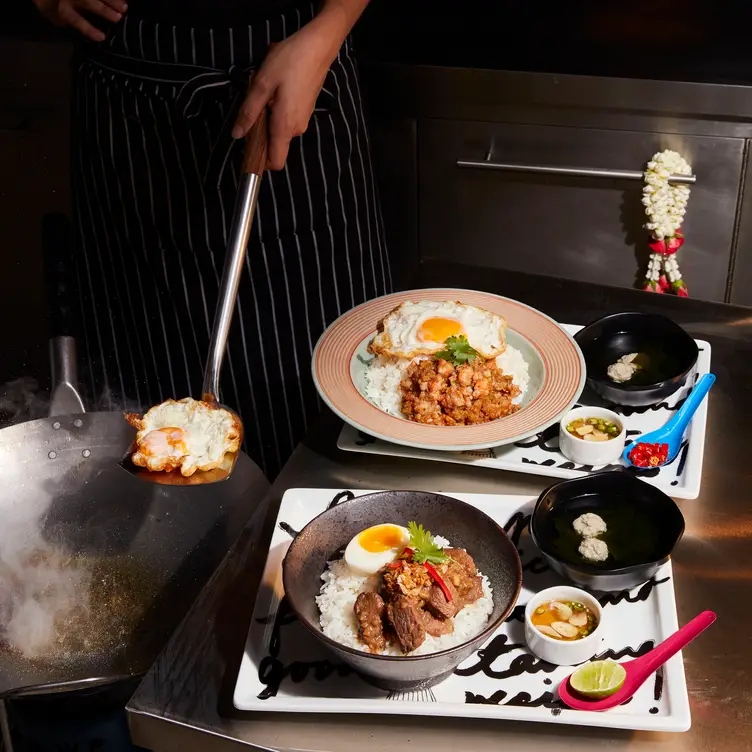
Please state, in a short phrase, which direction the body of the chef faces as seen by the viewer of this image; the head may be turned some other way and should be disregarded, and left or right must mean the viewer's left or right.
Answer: facing the viewer

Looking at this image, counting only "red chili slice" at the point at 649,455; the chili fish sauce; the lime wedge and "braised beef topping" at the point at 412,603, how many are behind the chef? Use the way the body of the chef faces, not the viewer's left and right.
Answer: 0

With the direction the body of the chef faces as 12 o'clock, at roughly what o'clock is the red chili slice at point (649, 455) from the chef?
The red chili slice is roughly at 11 o'clock from the chef.

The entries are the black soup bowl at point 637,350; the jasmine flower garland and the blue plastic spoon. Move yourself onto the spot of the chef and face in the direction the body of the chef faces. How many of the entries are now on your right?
0

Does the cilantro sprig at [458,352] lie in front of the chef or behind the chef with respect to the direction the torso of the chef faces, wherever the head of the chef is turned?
in front

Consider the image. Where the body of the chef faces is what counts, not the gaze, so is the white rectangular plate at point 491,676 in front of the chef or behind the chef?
in front

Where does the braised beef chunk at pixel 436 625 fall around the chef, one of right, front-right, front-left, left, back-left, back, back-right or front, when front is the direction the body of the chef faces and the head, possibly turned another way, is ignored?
front

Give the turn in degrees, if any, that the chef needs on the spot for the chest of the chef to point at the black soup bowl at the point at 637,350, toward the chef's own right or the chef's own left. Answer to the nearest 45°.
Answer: approximately 45° to the chef's own left

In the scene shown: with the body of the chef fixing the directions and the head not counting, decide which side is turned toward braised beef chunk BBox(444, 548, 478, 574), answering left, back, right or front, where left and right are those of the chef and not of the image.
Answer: front

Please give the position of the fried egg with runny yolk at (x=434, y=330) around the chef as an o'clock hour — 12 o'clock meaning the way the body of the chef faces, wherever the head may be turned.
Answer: The fried egg with runny yolk is roughly at 11 o'clock from the chef.

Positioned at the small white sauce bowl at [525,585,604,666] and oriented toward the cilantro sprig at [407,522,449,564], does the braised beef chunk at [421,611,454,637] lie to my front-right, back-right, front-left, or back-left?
front-left

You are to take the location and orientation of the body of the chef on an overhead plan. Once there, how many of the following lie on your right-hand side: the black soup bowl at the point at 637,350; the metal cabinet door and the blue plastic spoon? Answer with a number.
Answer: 0

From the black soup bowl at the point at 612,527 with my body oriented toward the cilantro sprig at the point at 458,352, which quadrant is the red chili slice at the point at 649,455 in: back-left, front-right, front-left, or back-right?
front-right

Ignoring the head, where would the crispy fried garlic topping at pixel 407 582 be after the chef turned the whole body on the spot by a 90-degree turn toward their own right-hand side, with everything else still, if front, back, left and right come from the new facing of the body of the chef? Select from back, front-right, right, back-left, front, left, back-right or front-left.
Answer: left

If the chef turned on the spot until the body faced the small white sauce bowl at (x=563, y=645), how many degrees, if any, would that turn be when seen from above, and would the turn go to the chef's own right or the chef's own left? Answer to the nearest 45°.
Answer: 0° — they already face it

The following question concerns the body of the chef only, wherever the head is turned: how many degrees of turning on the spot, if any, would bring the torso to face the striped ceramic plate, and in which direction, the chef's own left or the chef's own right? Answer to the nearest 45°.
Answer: approximately 45° to the chef's own left

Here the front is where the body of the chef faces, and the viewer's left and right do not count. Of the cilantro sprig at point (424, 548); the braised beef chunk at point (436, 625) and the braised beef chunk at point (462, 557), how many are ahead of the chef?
3
